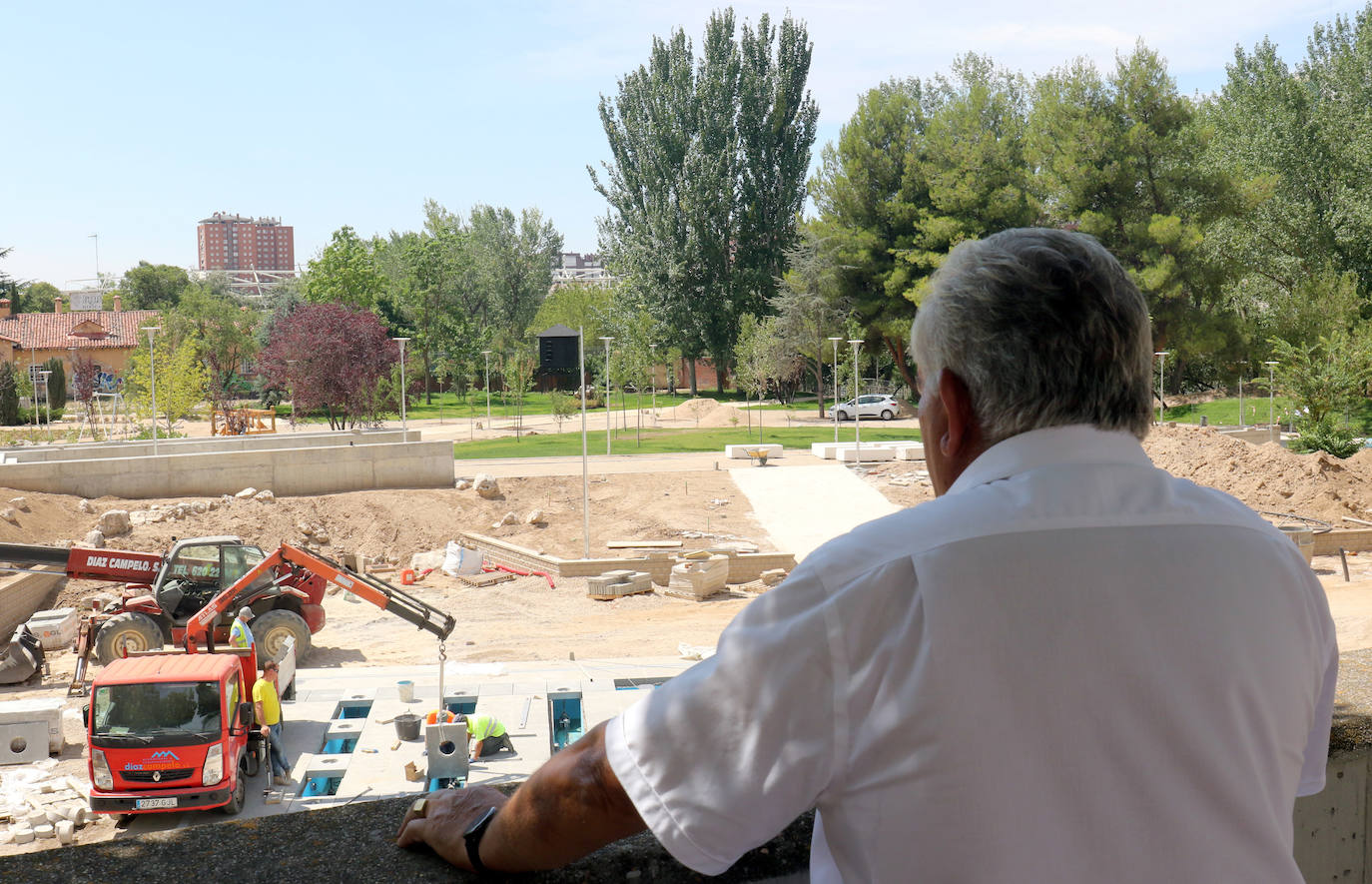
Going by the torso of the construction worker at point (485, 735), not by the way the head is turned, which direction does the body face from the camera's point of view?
to the viewer's left

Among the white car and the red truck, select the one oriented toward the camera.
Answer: the red truck

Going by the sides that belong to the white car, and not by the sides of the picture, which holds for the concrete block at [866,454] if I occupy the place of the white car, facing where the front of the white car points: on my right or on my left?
on my left

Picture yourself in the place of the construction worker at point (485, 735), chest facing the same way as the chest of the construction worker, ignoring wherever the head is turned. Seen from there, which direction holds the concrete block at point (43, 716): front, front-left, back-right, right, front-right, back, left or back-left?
front

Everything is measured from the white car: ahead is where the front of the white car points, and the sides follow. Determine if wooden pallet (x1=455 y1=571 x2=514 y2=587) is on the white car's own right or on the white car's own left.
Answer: on the white car's own left

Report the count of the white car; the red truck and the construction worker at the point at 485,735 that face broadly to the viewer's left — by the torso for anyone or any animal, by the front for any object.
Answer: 2

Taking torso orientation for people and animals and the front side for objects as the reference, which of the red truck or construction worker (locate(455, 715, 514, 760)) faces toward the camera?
the red truck

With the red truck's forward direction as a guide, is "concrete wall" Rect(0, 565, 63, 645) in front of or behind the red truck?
behind

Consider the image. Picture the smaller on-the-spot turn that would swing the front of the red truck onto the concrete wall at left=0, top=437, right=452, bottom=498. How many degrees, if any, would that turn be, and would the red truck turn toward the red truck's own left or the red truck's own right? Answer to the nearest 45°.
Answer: approximately 180°

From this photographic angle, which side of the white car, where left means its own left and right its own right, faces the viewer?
left

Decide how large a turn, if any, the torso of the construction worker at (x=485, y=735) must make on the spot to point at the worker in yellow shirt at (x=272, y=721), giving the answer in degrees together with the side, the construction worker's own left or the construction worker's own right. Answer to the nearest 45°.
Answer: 0° — they already face them

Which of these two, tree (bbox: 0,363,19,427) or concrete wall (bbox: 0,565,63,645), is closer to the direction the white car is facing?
the tree

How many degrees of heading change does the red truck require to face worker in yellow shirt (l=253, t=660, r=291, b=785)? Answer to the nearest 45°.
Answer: approximately 135° to its left

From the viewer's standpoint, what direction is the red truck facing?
toward the camera

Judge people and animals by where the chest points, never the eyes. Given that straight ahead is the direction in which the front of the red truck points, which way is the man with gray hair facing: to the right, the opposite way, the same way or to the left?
the opposite way
